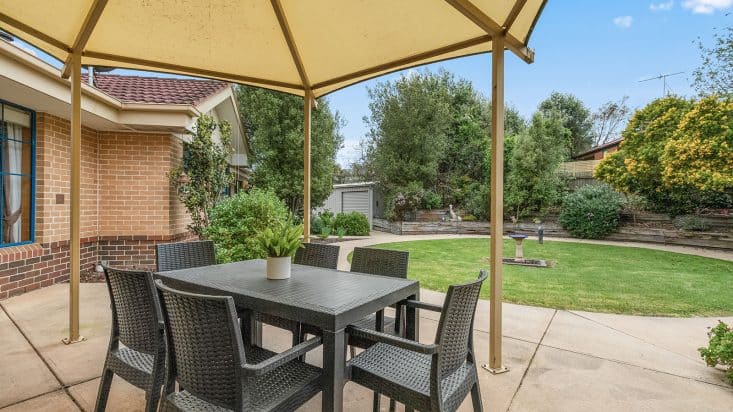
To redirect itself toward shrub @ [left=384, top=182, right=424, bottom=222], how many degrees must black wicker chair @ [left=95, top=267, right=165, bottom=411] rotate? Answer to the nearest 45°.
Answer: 0° — it already faces it

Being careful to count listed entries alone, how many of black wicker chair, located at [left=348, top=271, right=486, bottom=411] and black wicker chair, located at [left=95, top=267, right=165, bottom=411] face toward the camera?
0

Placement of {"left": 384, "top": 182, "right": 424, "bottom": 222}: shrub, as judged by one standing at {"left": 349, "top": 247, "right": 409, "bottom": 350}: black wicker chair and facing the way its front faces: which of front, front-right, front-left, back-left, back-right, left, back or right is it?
back-right

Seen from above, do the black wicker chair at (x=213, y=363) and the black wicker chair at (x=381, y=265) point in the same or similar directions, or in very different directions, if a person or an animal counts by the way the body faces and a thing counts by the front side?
very different directions

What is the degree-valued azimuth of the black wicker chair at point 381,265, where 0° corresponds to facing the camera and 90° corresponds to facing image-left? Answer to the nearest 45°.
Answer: approximately 45°

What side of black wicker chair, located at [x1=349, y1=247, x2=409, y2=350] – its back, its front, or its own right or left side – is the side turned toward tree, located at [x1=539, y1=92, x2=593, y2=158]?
back

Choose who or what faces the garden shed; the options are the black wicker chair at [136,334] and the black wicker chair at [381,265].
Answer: the black wicker chair at [136,334]

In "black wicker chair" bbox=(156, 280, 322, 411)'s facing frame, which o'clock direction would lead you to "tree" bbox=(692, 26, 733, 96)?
The tree is roughly at 1 o'clock from the black wicker chair.

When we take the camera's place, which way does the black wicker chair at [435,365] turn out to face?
facing away from the viewer and to the left of the viewer

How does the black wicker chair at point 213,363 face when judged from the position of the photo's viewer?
facing away from the viewer and to the right of the viewer

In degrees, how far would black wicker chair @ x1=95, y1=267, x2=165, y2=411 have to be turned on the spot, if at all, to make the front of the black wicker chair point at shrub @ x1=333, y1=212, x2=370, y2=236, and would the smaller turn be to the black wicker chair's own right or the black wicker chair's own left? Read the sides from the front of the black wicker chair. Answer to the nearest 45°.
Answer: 0° — it already faces it
